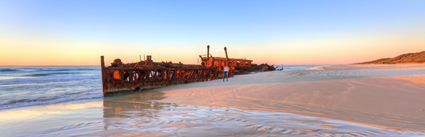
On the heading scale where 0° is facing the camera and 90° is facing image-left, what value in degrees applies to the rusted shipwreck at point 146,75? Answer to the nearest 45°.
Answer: approximately 45°
